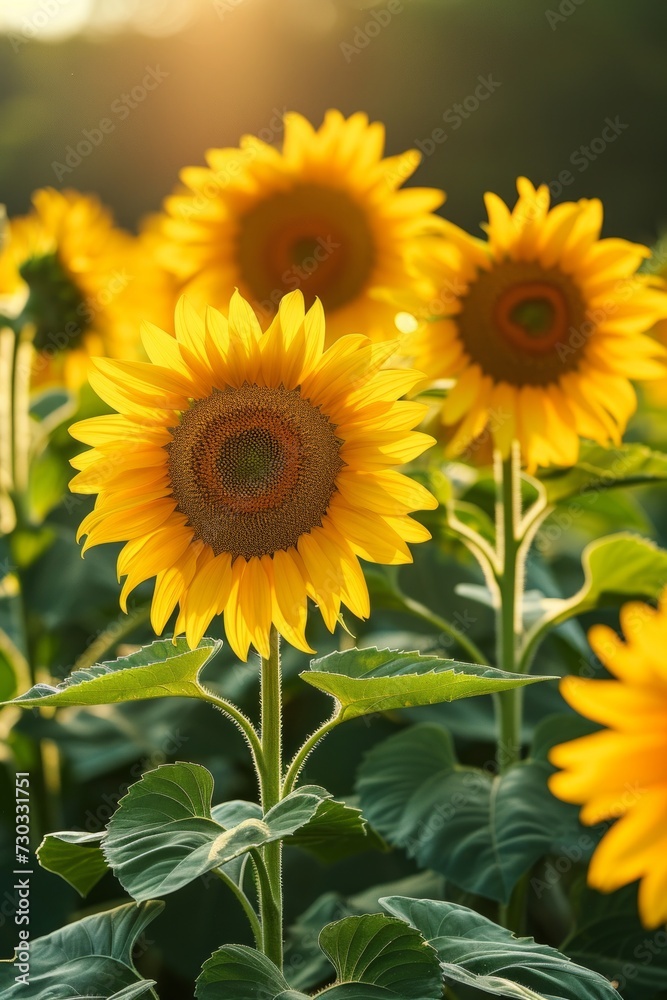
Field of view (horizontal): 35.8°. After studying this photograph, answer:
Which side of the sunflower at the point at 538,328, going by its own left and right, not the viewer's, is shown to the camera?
front

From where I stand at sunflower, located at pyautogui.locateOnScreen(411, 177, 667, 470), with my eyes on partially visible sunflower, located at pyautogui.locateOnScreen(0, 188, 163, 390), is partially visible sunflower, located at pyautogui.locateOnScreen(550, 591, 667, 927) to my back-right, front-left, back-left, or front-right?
back-left

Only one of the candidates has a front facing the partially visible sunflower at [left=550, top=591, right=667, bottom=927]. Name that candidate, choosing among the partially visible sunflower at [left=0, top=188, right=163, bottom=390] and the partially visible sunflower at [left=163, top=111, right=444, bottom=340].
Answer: the partially visible sunflower at [left=163, top=111, right=444, bottom=340]

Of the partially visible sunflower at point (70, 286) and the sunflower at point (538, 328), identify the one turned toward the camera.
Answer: the sunflower

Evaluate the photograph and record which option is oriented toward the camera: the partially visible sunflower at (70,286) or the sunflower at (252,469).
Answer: the sunflower

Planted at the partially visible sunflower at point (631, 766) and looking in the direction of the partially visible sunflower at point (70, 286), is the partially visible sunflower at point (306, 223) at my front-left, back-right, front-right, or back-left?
front-right

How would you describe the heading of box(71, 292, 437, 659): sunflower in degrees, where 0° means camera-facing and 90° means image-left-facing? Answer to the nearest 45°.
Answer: approximately 0°

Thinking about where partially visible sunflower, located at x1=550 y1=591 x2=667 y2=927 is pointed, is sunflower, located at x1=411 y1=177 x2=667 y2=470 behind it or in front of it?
behind

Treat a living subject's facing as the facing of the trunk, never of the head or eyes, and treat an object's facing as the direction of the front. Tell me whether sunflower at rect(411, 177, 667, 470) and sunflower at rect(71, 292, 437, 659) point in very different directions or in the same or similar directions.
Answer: same or similar directions

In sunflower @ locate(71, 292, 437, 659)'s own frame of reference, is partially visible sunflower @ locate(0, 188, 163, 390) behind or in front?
behind
